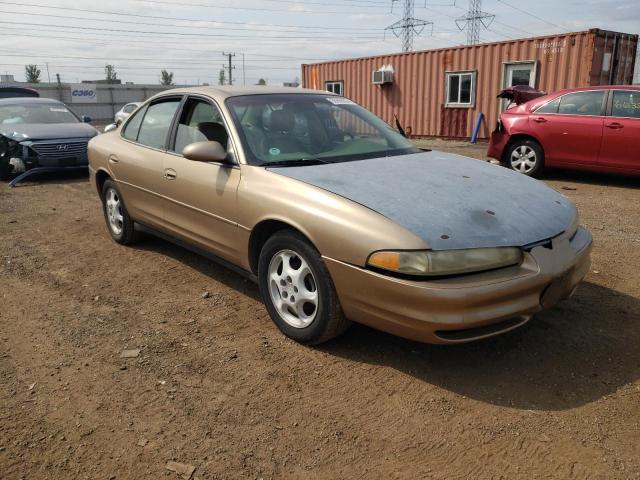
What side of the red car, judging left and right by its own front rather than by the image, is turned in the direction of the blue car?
back

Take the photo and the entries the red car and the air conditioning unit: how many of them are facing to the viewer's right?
1

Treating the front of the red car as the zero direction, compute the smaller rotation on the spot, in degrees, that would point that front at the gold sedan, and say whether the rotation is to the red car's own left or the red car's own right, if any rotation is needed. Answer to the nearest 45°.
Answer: approximately 90° to the red car's own right

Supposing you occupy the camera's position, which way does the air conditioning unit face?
facing the viewer and to the left of the viewer

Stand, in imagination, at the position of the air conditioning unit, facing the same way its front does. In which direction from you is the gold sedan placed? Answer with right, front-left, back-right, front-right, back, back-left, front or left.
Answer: front-left

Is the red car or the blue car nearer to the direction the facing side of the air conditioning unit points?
the blue car

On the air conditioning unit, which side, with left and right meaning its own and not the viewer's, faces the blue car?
front

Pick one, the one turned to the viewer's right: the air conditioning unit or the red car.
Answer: the red car

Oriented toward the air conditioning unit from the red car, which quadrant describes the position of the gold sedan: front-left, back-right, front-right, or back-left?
back-left

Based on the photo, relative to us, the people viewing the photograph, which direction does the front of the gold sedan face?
facing the viewer and to the right of the viewer

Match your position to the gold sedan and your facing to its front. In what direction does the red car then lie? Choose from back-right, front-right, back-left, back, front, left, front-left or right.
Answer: left

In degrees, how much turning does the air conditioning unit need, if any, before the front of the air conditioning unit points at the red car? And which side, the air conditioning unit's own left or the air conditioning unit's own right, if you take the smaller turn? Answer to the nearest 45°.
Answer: approximately 45° to the air conditioning unit's own left

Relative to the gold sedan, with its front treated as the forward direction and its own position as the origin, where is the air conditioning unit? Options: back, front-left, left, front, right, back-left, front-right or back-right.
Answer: back-left

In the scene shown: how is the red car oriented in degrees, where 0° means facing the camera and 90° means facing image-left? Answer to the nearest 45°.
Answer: approximately 270°

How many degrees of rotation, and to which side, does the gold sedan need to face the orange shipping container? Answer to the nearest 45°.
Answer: approximately 135° to its left
